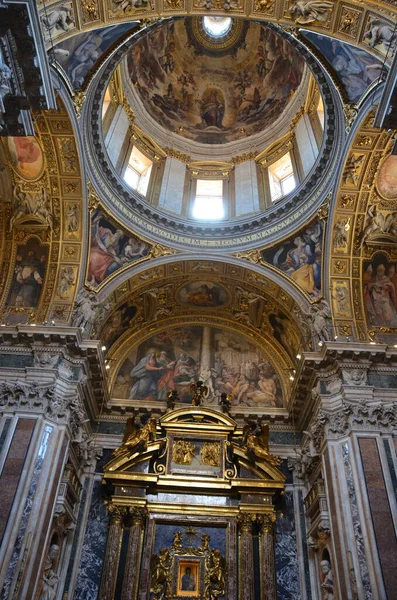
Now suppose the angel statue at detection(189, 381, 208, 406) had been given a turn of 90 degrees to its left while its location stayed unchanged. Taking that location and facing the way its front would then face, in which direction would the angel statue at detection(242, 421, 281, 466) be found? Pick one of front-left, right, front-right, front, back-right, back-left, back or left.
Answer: front

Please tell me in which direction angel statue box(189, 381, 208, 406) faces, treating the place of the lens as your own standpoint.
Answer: facing the viewer

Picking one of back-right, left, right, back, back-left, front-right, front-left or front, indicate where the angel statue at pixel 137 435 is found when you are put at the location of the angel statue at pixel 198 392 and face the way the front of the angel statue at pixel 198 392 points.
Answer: right
